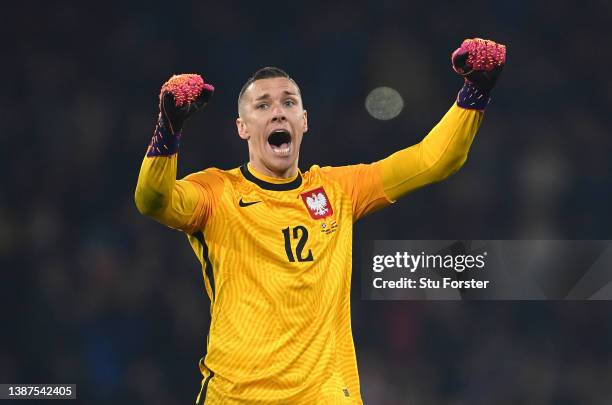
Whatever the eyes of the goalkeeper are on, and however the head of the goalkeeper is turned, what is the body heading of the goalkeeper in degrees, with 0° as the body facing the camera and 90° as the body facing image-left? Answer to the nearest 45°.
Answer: approximately 0°
